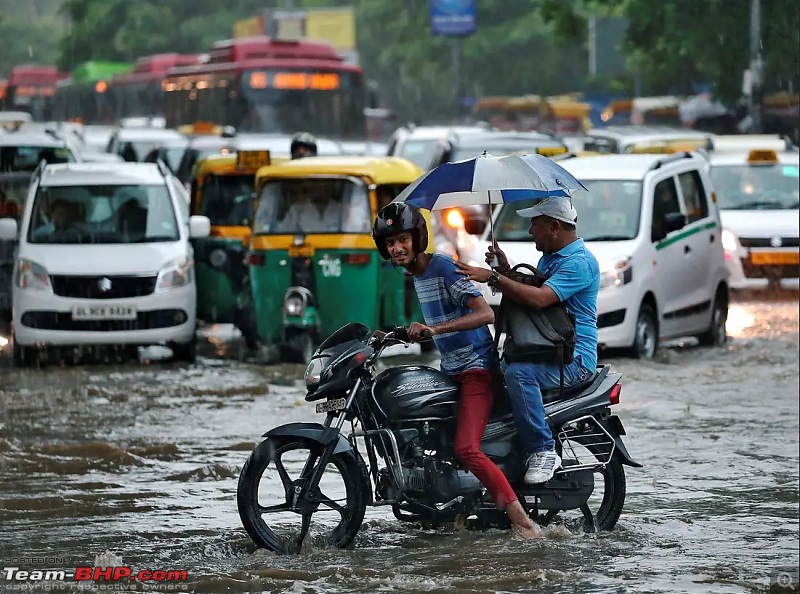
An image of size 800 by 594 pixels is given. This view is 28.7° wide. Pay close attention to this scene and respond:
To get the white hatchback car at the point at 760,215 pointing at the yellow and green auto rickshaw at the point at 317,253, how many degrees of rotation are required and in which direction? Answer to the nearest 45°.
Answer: approximately 45° to its right

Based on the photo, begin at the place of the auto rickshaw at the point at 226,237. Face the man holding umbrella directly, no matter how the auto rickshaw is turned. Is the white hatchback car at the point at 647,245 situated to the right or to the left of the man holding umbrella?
left

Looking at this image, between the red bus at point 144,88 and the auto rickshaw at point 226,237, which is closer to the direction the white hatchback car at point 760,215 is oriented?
the auto rickshaw

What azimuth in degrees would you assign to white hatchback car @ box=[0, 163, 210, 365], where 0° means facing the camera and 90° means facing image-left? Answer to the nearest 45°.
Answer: approximately 0°

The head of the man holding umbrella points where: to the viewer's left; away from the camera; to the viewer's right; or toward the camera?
to the viewer's left

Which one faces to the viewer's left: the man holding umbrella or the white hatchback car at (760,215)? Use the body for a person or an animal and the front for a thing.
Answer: the man holding umbrella

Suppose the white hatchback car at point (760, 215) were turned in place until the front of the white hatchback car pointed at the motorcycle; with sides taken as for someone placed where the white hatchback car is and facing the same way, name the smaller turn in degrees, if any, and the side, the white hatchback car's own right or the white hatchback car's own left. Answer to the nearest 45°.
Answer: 0° — it already faces it

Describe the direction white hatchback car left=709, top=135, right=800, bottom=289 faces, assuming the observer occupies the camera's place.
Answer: facing the viewer

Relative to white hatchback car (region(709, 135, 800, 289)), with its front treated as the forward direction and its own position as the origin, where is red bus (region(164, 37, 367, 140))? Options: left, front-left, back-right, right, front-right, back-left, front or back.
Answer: back-right

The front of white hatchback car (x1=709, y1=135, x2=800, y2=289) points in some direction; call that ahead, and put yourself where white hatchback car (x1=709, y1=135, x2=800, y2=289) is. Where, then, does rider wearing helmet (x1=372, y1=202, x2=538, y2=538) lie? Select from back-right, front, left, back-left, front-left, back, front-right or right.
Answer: front

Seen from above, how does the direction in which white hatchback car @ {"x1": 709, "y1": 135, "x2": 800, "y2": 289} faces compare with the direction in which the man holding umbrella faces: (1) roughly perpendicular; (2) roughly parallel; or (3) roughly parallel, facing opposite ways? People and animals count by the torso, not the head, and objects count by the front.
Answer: roughly perpendicular

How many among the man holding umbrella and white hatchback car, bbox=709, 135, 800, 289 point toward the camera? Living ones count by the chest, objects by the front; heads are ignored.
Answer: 1

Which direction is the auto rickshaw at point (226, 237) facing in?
toward the camera

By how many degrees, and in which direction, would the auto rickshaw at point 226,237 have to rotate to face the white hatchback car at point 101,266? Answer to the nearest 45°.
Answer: approximately 45° to its right

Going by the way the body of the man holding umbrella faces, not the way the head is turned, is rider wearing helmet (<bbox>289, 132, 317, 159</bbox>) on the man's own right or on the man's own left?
on the man's own right
